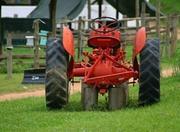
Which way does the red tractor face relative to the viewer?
away from the camera

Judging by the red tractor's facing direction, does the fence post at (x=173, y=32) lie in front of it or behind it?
in front
